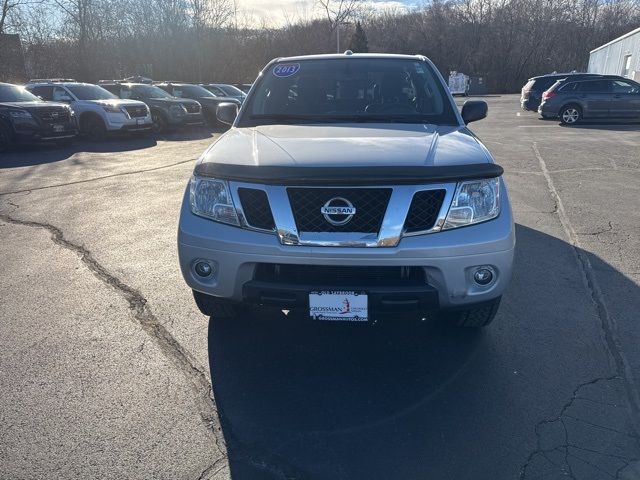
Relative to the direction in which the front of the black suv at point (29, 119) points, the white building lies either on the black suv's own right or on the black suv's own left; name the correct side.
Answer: on the black suv's own left

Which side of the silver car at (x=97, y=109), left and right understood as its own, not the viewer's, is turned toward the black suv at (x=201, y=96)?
left

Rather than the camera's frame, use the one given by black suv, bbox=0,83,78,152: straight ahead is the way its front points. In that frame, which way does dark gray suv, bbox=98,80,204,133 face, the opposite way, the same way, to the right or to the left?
the same way

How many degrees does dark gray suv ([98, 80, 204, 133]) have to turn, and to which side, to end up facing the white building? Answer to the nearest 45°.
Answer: approximately 45° to its left

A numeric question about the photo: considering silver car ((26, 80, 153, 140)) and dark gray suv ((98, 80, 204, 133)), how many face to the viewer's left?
0

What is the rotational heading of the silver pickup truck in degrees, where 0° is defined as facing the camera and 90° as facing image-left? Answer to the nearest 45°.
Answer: approximately 0°

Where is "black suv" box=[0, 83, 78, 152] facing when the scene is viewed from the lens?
facing the viewer and to the right of the viewer

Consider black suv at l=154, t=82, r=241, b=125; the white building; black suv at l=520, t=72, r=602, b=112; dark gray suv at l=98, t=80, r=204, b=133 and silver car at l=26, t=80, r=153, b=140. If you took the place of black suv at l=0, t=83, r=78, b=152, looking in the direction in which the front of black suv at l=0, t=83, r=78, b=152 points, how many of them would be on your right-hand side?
0

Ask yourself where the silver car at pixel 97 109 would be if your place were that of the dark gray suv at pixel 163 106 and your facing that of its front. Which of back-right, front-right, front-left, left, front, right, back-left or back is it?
right

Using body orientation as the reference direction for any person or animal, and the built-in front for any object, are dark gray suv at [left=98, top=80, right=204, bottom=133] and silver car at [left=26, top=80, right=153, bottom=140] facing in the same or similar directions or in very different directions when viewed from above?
same or similar directions

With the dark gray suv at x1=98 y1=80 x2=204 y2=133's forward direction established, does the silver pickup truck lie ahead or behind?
ahead

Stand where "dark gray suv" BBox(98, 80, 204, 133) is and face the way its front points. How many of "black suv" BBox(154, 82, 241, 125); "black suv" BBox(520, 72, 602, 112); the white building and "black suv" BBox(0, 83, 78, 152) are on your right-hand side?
1

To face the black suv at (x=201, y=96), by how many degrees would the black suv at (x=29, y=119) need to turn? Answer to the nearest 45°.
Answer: approximately 90° to its left

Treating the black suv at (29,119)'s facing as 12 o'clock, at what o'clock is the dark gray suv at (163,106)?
the dark gray suv at (163,106) is roughly at 9 o'clock from the black suv at (29,119).

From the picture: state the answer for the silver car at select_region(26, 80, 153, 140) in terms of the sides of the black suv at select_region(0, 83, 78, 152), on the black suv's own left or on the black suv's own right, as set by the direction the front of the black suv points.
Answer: on the black suv's own left

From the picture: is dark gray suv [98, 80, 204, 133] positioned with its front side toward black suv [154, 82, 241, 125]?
no

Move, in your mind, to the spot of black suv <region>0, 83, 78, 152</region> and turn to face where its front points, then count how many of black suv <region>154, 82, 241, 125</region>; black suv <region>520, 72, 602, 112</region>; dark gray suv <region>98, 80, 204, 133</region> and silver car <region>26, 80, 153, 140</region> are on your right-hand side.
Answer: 0

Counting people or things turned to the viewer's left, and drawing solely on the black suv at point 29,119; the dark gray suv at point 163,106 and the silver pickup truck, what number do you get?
0

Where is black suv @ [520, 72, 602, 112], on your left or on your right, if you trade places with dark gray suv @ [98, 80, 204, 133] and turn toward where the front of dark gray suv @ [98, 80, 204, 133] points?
on your left

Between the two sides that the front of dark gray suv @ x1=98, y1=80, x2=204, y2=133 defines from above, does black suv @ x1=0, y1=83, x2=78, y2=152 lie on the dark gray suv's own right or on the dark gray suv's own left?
on the dark gray suv's own right
